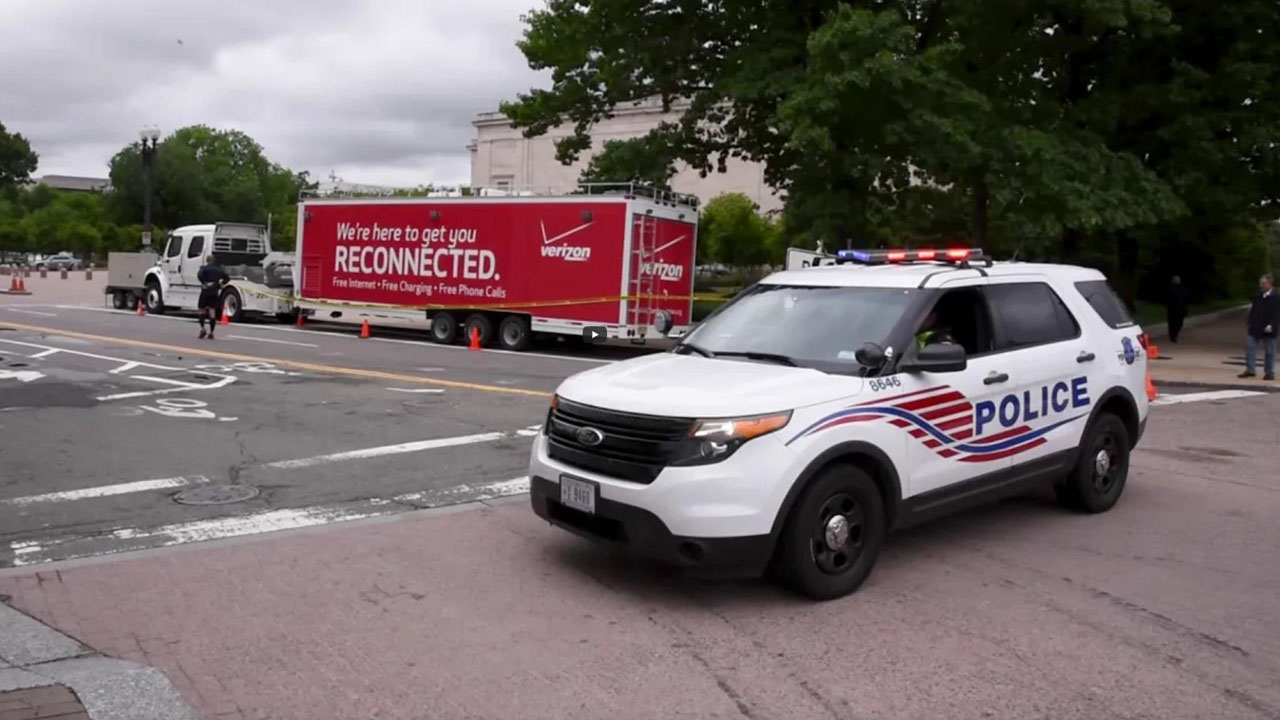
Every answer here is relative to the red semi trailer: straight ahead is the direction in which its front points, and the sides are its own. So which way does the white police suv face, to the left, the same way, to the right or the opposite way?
to the left

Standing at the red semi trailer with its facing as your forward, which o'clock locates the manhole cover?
The manhole cover is roughly at 8 o'clock from the red semi trailer.

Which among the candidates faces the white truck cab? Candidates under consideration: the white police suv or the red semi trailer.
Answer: the red semi trailer

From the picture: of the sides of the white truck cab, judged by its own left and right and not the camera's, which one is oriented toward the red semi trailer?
back

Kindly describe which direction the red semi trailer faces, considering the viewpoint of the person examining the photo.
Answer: facing away from the viewer and to the left of the viewer

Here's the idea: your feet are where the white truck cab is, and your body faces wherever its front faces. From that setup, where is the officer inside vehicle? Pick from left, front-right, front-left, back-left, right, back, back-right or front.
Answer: back-left

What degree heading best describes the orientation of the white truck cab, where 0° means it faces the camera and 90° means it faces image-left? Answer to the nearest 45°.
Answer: approximately 135°

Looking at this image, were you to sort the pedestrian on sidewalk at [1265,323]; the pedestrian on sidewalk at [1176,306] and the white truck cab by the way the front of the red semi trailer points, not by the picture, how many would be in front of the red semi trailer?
1

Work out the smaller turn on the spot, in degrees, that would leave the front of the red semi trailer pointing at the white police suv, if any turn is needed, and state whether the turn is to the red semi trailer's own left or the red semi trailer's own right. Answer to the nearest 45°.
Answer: approximately 135° to the red semi trailer's own left

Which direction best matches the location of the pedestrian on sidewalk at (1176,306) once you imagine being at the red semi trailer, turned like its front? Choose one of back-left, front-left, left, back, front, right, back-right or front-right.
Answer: back-right

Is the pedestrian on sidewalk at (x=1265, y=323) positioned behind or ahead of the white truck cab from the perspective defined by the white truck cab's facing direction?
behind

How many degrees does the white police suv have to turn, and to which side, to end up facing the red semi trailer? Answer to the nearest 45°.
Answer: approximately 90° to its right

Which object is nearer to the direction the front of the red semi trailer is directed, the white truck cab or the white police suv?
the white truck cab
